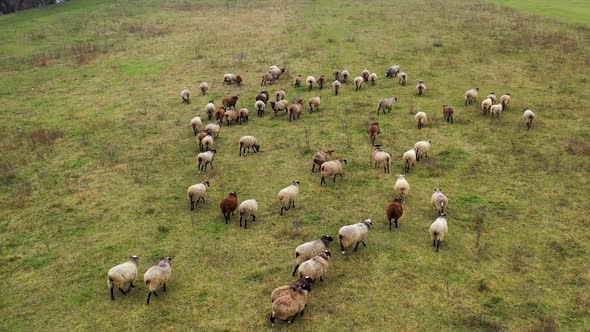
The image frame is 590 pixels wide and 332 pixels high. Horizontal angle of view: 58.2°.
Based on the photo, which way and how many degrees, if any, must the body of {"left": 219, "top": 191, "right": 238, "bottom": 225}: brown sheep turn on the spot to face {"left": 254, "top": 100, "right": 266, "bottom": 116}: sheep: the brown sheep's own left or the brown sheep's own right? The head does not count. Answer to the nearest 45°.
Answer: approximately 45° to the brown sheep's own left

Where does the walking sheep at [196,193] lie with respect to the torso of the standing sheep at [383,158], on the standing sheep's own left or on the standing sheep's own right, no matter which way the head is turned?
on the standing sheep's own left

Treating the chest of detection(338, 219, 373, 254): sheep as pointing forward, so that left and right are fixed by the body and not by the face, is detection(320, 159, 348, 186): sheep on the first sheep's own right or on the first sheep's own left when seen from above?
on the first sheep's own left

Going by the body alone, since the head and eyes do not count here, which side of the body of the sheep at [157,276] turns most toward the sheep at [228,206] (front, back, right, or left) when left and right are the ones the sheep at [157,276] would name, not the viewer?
front

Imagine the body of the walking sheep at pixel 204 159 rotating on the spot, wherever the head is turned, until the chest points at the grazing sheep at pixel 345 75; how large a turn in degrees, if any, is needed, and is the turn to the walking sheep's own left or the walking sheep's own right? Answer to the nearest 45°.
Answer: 0° — it already faces it

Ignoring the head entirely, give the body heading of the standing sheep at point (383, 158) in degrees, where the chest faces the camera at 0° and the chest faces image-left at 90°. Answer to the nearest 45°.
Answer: approximately 135°

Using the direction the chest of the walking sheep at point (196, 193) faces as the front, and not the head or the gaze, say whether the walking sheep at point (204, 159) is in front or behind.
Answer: in front

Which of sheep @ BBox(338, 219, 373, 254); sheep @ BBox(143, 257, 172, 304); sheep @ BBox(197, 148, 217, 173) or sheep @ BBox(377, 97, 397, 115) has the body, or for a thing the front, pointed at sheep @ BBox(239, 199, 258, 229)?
sheep @ BBox(143, 257, 172, 304)

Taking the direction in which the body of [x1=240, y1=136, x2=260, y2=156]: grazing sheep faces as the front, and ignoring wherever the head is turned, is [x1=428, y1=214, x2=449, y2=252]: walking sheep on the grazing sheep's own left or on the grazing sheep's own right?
on the grazing sheep's own right
